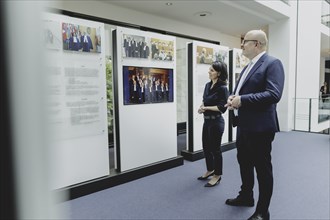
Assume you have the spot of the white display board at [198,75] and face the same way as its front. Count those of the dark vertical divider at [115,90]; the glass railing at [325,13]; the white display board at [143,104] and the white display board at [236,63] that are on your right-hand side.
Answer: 2

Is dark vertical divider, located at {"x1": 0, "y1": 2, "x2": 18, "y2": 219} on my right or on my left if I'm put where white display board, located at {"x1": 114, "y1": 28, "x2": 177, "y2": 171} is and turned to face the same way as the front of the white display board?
on my right

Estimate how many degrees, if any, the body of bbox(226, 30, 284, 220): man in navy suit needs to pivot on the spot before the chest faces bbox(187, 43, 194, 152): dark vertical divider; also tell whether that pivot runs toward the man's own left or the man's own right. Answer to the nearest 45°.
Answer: approximately 45° to the man's own right

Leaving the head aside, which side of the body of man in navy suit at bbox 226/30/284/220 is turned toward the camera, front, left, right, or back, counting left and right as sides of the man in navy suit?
left

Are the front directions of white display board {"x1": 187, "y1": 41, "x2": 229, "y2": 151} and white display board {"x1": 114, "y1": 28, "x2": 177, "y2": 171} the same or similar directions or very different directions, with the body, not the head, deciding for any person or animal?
same or similar directions

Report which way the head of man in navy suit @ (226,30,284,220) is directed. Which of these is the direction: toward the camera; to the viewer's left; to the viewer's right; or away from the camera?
to the viewer's left

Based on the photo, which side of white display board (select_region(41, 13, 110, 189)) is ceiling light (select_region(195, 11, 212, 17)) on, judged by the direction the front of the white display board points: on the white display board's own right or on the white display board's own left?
on the white display board's own left

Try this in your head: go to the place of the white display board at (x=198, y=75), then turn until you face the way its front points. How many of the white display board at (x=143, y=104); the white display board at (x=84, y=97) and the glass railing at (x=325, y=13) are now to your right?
2

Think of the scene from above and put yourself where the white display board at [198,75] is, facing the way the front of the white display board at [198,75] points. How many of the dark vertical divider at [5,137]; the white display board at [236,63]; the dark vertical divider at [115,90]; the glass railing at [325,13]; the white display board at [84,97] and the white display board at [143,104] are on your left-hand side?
2

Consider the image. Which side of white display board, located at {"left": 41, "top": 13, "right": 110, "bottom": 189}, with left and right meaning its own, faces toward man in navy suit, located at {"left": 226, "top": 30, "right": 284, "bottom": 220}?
front

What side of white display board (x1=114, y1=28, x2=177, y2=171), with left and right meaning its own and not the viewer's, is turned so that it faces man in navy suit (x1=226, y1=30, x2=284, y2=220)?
front

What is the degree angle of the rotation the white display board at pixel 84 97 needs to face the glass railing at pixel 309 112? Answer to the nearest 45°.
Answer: approximately 45° to its left

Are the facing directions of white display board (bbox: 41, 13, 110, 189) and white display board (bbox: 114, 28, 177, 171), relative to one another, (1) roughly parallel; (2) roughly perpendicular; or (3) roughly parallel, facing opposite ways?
roughly parallel

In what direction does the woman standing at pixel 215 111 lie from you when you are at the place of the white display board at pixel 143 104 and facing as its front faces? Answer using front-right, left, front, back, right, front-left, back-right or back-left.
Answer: front

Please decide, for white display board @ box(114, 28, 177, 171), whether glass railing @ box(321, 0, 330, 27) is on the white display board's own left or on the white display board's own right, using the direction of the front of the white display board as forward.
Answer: on the white display board's own left

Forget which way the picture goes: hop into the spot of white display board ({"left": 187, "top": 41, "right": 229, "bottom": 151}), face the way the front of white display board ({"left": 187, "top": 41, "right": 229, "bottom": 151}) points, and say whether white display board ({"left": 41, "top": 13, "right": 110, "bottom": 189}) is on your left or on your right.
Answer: on your right

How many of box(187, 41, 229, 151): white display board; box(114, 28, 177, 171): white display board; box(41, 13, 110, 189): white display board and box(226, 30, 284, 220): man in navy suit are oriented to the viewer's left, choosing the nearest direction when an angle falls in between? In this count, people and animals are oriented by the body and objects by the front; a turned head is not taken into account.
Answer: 1

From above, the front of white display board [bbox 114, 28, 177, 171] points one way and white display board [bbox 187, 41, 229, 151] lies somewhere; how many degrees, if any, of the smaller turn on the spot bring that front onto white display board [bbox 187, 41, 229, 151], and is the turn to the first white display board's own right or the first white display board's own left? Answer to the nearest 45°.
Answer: approximately 90° to the first white display board's own left
